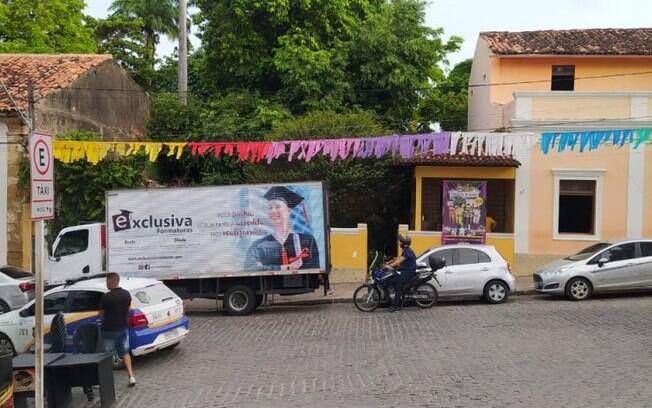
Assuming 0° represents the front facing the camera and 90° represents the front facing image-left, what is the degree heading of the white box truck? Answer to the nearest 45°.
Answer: approximately 90°

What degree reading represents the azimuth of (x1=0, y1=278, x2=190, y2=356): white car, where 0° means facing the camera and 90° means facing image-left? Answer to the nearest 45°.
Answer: approximately 135°

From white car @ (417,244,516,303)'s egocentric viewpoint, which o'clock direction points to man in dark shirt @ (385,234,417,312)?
The man in dark shirt is roughly at 11 o'clock from the white car.

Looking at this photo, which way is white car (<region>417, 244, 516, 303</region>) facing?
to the viewer's left

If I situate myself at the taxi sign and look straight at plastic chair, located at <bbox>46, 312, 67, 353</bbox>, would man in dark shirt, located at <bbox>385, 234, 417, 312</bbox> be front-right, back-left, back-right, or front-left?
front-right

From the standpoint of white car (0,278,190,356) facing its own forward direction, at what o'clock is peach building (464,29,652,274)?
The peach building is roughly at 4 o'clock from the white car.

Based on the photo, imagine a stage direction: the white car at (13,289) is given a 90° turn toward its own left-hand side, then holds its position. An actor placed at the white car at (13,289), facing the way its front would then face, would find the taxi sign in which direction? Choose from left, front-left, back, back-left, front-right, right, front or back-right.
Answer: front-left

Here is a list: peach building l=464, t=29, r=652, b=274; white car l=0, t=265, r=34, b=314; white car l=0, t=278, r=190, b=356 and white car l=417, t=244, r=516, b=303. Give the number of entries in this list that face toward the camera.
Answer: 1

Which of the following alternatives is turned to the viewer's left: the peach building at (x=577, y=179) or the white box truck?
the white box truck

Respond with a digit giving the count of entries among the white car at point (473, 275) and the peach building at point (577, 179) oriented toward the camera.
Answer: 1

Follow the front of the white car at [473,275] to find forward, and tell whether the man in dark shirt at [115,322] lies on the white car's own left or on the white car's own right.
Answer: on the white car's own left
